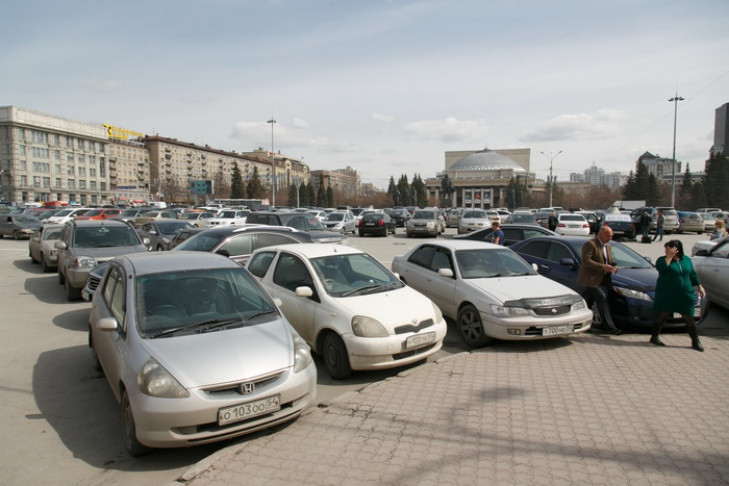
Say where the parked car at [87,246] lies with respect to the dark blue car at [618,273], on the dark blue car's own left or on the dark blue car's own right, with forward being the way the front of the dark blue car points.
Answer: on the dark blue car's own right

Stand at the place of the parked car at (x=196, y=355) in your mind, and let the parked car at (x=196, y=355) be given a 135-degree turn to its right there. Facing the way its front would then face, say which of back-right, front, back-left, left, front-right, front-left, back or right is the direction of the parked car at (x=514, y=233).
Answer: back-right

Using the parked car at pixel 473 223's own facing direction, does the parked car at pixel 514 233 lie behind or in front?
in front

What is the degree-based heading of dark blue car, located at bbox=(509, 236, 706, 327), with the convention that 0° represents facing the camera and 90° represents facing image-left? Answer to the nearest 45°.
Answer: approximately 315°

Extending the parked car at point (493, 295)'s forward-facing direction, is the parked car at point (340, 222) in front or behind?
behind

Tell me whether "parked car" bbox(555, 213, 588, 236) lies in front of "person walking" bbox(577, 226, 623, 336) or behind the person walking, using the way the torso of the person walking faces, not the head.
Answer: behind

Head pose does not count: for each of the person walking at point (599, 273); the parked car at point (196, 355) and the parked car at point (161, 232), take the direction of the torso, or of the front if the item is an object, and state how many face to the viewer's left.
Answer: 0

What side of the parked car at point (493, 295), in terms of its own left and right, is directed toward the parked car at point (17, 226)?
back

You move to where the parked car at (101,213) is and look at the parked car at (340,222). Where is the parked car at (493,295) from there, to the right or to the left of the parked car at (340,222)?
right

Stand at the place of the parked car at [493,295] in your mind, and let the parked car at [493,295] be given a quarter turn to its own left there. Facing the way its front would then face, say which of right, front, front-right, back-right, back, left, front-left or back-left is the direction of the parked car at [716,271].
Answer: front

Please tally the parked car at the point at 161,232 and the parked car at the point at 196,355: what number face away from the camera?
0

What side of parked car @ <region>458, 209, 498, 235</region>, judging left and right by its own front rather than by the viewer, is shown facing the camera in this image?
front

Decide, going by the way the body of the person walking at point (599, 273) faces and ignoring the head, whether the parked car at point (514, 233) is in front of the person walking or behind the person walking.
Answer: behind

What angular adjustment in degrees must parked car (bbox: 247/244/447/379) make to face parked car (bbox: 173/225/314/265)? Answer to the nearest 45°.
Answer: approximately 180°
